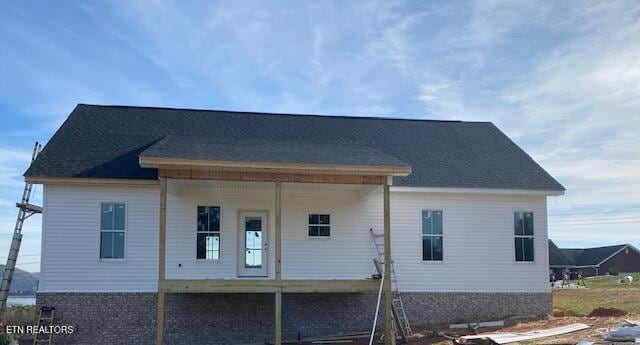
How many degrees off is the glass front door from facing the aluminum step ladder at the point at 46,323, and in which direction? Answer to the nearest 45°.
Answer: approximately 90° to its right

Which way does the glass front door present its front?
toward the camera

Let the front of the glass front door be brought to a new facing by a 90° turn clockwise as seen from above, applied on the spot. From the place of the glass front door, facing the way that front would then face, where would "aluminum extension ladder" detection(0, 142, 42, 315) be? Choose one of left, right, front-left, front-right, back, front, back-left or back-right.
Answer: front

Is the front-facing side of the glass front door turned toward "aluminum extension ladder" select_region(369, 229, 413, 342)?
no
